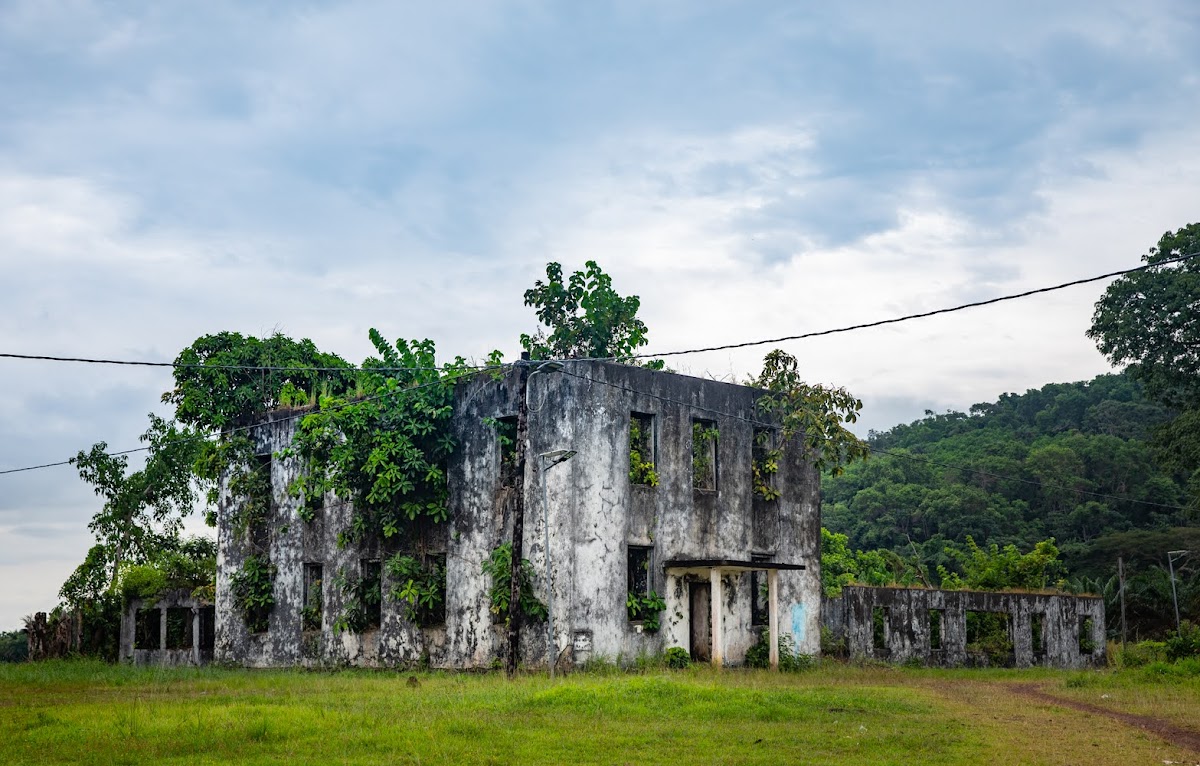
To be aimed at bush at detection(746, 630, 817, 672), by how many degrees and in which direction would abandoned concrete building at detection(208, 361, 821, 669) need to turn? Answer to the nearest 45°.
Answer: approximately 45° to its left

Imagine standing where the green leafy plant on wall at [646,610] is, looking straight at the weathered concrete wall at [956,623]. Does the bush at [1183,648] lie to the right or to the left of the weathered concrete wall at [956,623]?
right

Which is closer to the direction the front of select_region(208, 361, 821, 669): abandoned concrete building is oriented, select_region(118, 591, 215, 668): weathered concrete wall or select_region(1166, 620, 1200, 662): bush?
the bush

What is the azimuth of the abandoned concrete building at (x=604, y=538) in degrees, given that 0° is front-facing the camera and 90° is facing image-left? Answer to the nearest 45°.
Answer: approximately 315°

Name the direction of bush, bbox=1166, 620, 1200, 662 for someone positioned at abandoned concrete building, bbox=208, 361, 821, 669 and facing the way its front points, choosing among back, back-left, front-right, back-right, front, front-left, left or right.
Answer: front-left

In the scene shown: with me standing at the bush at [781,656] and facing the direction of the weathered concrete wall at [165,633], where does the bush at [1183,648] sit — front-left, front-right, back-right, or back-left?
back-right

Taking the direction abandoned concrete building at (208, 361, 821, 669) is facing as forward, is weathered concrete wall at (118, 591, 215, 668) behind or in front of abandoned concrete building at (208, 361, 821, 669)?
behind

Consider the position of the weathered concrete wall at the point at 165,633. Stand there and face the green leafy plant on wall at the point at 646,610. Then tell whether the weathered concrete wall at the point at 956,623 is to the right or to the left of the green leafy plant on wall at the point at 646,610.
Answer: left
